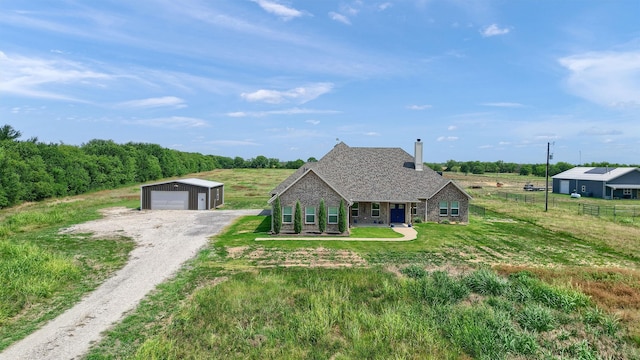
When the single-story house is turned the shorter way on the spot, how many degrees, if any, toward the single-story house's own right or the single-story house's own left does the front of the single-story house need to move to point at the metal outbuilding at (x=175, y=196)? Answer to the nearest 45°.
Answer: approximately 90° to the single-story house's own right

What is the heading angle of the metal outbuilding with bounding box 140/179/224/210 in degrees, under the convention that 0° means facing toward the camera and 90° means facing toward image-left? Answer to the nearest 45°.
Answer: approximately 0°

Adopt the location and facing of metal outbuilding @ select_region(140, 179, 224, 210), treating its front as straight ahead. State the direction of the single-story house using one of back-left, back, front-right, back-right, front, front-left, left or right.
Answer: front-left

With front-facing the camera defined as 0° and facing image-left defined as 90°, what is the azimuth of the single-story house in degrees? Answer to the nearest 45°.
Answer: approximately 0°

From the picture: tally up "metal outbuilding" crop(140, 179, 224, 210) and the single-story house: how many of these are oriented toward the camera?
2
